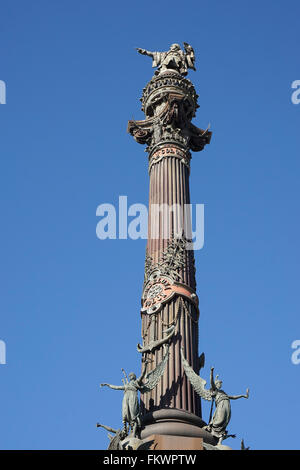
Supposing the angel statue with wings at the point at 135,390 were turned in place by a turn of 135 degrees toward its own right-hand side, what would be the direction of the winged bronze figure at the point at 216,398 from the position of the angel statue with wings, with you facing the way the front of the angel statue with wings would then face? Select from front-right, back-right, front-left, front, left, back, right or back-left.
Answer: right

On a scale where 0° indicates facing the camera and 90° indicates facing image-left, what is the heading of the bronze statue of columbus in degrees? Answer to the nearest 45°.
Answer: approximately 45°

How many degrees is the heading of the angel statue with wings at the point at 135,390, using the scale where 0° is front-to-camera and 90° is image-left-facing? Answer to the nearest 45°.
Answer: approximately 45°
